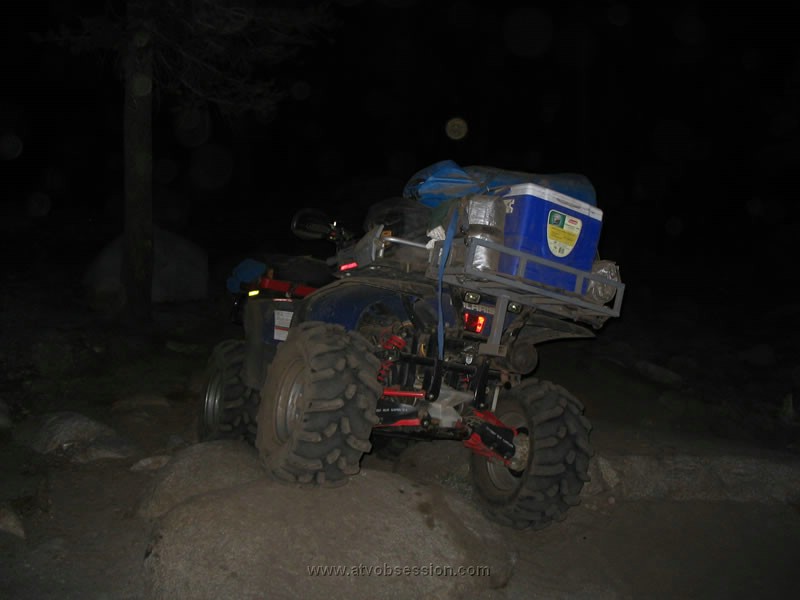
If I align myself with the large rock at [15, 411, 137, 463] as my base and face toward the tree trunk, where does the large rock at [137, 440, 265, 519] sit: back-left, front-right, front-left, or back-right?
back-right

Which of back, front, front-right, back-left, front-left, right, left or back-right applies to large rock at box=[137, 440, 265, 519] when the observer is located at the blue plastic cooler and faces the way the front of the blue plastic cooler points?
back-right

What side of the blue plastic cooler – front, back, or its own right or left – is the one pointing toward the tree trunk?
back

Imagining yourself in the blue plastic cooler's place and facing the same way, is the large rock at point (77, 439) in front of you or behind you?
behind

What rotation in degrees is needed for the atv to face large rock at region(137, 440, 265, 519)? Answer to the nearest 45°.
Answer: approximately 45° to its left

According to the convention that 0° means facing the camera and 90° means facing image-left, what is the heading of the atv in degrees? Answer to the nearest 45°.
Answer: approximately 135°

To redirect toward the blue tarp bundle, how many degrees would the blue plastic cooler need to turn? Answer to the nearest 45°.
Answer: approximately 180°

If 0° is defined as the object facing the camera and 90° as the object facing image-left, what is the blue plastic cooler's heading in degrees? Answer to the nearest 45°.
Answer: approximately 315°
